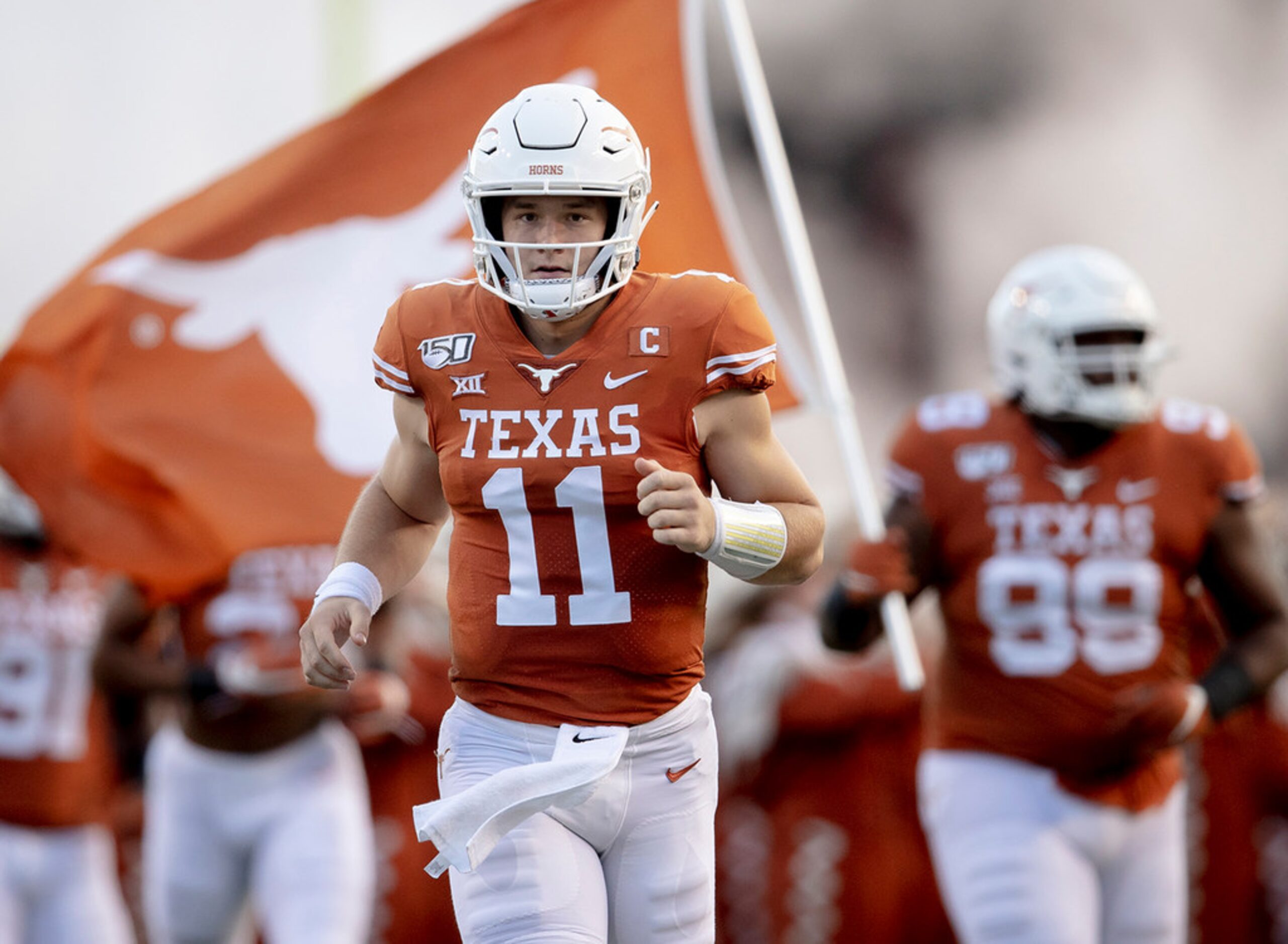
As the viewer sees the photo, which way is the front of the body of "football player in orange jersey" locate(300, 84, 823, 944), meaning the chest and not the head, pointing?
toward the camera

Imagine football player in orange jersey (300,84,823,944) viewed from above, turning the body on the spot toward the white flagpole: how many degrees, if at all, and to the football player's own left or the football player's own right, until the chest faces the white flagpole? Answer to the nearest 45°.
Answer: approximately 135° to the football player's own left

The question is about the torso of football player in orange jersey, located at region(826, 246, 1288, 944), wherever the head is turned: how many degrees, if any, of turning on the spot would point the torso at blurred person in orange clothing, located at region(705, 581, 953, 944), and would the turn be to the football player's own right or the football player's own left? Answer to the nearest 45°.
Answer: approximately 135° to the football player's own right

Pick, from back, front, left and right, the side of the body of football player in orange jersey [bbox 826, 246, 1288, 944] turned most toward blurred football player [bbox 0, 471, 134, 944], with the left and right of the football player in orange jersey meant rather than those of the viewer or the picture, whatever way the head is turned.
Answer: right

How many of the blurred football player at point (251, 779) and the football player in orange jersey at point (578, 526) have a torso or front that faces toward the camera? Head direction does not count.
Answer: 2

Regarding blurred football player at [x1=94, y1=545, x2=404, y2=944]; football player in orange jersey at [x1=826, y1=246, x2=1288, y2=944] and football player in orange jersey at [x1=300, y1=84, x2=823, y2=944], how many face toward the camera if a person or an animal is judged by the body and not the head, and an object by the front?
3

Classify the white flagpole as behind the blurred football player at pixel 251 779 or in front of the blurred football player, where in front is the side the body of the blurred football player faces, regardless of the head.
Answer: in front

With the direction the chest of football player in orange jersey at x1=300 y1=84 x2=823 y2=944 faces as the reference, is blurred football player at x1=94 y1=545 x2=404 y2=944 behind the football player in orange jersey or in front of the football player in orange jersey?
behind

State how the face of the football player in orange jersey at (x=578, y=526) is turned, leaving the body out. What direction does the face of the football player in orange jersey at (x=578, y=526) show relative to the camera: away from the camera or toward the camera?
toward the camera

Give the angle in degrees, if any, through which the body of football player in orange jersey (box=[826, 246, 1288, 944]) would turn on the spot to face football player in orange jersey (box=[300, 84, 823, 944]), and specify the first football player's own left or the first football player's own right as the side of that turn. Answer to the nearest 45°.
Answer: approximately 45° to the first football player's own right

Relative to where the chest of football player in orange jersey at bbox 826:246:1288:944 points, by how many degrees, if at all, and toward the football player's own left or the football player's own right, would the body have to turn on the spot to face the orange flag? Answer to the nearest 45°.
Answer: approximately 90° to the football player's own right

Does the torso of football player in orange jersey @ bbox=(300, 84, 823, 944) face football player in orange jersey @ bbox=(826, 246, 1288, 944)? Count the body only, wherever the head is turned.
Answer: no

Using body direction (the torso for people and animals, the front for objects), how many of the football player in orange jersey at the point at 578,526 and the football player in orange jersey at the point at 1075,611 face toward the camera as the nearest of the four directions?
2

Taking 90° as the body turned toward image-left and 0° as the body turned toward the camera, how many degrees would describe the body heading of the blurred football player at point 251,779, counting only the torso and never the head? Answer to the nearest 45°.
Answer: approximately 0°

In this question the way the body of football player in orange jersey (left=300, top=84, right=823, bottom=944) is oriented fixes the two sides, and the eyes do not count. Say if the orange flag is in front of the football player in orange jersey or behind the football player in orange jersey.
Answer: behind
